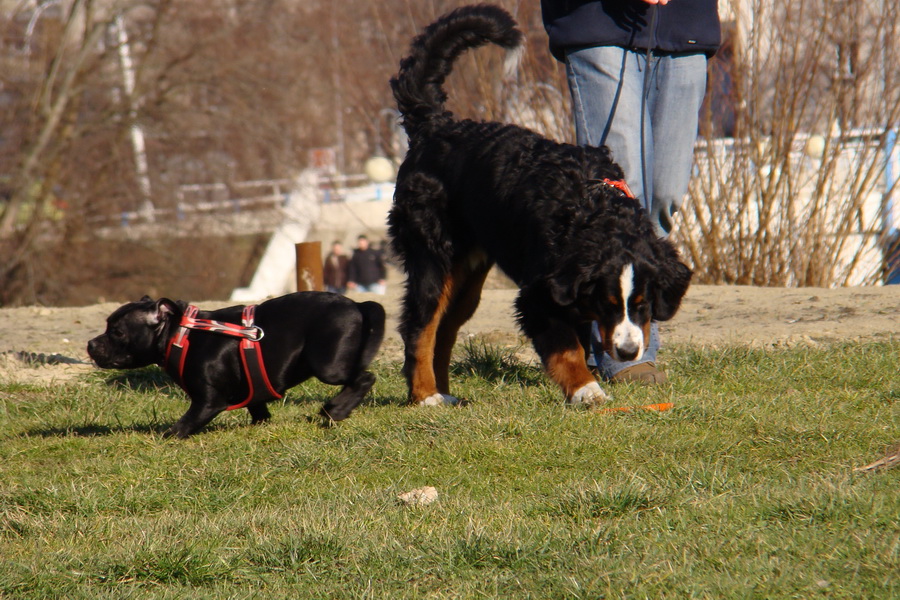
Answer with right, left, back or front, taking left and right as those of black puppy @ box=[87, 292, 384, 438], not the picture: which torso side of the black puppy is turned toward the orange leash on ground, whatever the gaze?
back

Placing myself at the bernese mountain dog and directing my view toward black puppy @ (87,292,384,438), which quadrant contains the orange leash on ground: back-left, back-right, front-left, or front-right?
back-left

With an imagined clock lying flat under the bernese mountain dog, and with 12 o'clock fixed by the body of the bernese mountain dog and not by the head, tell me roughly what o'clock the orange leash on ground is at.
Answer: The orange leash on ground is roughly at 12 o'clock from the bernese mountain dog.

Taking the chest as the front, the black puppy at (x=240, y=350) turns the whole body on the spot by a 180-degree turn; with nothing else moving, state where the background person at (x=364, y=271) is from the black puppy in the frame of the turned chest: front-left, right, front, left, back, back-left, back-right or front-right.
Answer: left

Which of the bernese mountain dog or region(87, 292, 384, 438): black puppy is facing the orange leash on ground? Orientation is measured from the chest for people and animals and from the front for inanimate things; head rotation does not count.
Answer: the bernese mountain dog

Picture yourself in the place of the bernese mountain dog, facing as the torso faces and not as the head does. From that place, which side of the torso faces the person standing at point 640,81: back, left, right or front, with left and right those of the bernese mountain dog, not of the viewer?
left

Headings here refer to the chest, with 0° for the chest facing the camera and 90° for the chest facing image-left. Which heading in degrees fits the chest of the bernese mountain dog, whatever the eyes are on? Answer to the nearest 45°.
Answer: approximately 315°

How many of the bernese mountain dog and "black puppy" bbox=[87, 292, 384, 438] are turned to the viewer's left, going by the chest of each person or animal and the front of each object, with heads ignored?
1

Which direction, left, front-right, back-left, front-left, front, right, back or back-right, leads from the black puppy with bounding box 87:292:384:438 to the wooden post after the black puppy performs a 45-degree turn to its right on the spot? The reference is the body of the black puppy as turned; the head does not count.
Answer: front-right

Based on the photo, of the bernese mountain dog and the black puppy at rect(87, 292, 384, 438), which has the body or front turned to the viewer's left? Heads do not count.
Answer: the black puppy

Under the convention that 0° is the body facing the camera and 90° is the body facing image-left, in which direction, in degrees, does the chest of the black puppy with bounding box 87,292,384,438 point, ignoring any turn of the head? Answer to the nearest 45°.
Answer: approximately 90°

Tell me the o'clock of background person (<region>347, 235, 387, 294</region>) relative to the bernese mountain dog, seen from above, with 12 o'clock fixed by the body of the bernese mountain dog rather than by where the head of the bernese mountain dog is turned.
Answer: The background person is roughly at 7 o'clock from the bernese mountain dog.

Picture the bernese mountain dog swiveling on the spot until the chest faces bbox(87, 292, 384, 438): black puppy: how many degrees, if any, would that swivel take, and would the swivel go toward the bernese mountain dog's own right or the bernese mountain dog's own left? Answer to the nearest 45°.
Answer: approximately 135° to the bernese mountain dog's own right

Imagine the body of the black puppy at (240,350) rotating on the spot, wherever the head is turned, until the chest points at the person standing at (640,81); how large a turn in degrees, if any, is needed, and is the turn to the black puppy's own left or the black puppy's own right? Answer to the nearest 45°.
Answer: approximately 180°

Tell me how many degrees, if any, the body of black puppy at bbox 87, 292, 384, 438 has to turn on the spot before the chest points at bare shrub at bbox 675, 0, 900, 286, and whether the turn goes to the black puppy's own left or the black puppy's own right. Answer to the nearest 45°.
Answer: approximately 135° to the black puppy's own right
